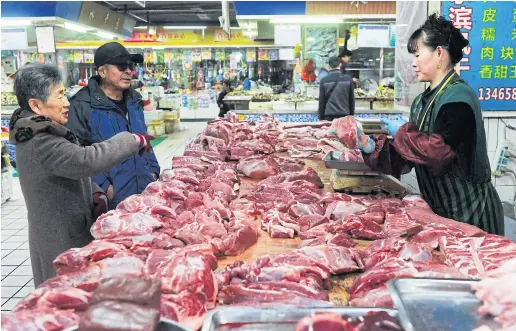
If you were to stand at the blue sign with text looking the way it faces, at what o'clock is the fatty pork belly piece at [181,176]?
The fatty pork belly piece is roughly at 1 o'clock from the blue sign with text.

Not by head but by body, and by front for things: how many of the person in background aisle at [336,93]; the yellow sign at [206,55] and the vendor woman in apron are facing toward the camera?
1

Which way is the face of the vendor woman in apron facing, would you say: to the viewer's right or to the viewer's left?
to the viewer's left

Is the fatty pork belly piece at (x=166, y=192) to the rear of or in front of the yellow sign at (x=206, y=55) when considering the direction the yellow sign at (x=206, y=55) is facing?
in front

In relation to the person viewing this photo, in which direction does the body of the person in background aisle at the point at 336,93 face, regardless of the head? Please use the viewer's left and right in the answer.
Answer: facing away from the viewer

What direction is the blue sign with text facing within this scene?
toward the camera

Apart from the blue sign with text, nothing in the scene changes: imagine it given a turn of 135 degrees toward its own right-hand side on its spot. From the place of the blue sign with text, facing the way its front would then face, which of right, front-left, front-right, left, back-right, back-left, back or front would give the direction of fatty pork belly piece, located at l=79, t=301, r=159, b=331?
back-left

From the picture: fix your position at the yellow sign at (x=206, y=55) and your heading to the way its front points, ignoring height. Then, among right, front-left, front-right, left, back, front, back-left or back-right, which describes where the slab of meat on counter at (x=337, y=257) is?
front

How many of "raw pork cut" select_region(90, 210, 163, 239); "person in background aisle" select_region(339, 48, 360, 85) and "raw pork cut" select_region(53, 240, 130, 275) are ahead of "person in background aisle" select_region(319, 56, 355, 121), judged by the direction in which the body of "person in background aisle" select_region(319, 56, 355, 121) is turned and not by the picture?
1

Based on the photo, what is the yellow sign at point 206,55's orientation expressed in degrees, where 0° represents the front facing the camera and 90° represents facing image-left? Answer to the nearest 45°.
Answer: approximately 0°

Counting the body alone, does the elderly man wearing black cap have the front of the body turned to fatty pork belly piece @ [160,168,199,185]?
yes

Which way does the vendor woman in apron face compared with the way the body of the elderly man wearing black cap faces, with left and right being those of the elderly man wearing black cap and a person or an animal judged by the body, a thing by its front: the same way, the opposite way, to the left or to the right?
the opposite way

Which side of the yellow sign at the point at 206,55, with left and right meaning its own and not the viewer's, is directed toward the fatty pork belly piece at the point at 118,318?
front

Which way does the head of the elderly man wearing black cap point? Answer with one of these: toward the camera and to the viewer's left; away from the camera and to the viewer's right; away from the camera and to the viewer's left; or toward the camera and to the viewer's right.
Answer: toward the camera and to the viewer's right

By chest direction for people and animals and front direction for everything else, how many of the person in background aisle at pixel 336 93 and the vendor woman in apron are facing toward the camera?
0

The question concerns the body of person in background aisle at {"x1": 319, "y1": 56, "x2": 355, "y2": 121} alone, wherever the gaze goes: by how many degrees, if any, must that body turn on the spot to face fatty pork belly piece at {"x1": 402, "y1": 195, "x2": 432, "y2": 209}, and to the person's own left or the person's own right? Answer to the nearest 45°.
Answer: approximately 180°
